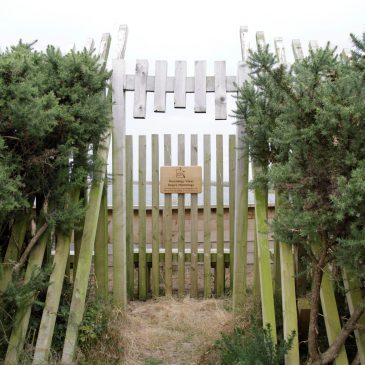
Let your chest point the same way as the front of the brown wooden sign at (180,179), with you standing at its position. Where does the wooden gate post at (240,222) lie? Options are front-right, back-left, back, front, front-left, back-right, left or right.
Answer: front-left

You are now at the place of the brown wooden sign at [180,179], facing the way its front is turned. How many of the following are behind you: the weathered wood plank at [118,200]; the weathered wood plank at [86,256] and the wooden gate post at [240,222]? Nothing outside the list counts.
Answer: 0

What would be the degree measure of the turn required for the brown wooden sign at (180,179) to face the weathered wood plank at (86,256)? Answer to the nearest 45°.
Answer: approximately 45° to its right

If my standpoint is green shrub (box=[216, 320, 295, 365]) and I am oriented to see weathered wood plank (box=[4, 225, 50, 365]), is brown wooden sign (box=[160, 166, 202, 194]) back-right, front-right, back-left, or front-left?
front-right

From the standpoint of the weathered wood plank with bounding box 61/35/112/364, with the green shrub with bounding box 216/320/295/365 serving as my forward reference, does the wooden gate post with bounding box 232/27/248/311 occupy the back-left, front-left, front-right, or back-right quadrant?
front-left

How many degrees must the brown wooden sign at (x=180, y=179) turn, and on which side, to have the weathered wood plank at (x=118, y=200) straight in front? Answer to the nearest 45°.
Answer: approximately 45° to its right

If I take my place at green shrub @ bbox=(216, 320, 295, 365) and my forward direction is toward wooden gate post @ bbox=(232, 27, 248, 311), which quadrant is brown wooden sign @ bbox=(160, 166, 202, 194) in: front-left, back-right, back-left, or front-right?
front-left

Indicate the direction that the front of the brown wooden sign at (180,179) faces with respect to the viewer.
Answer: facing the viewer
